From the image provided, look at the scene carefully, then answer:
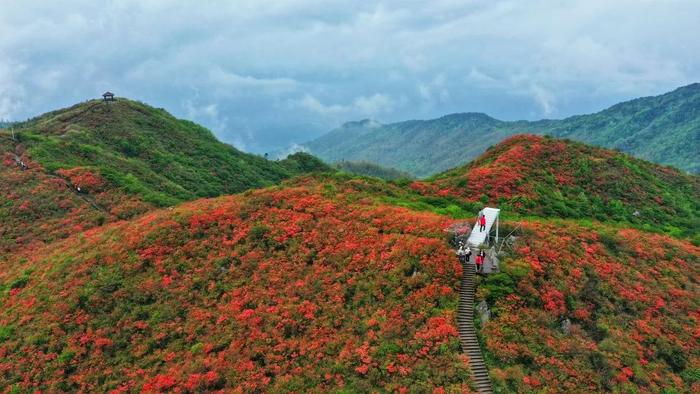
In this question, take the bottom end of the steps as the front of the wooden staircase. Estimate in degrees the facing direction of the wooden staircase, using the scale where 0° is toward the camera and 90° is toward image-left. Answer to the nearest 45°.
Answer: approximately 0°
